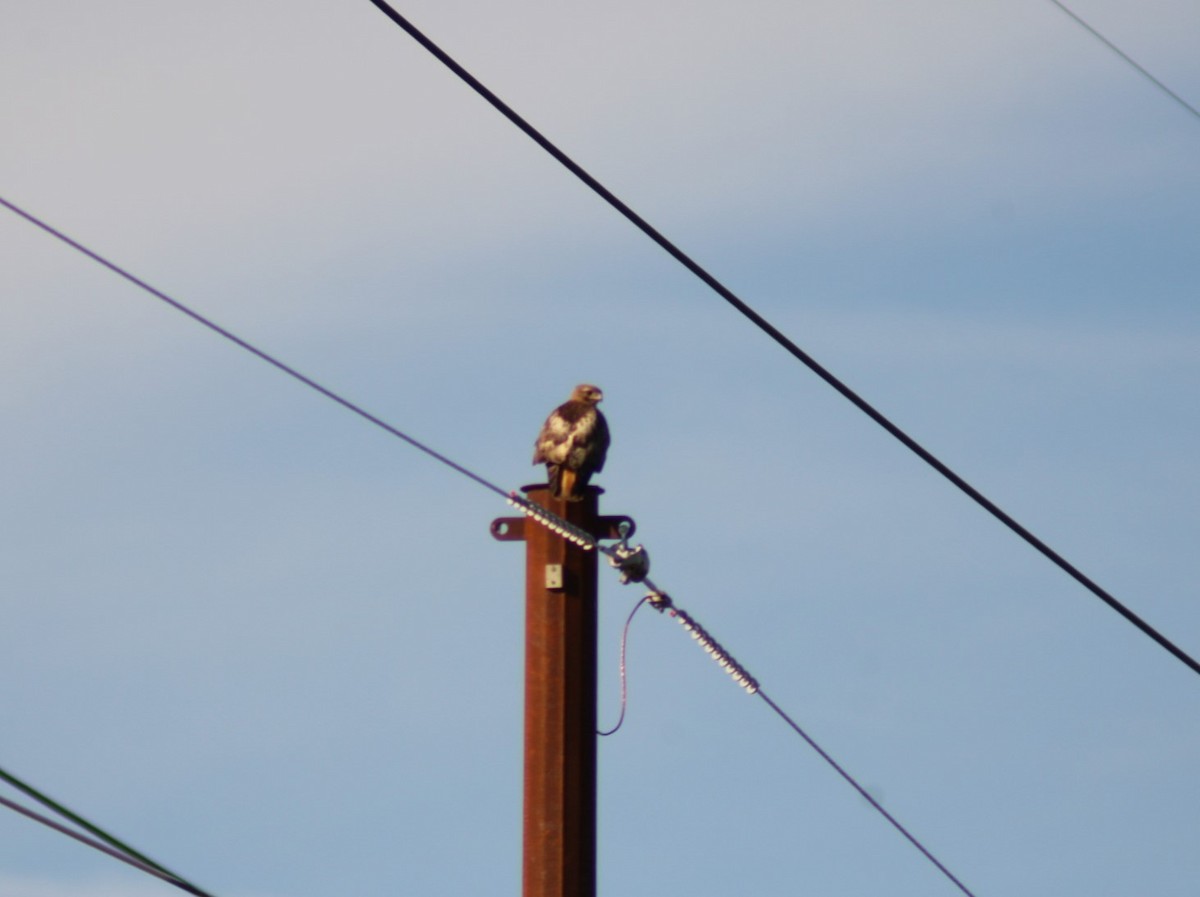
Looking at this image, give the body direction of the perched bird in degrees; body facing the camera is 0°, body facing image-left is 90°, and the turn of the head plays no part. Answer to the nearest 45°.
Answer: approximately 225°
